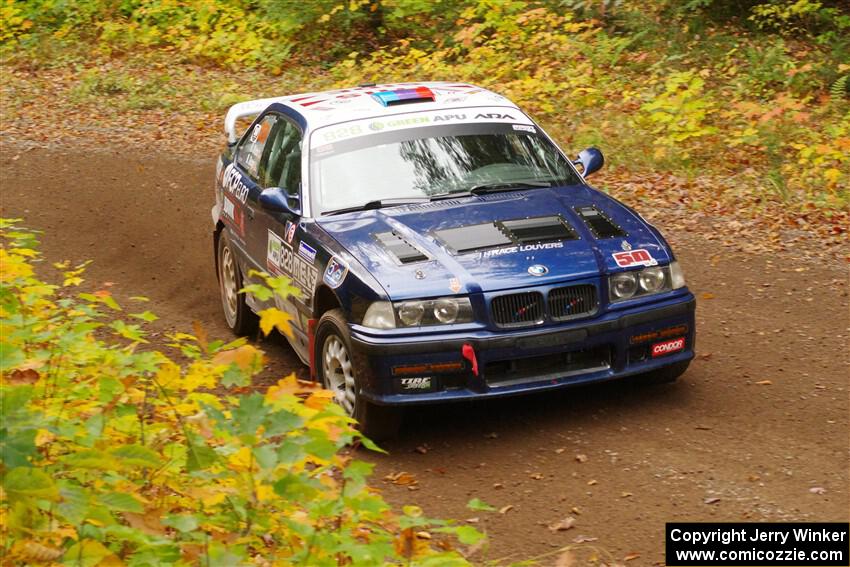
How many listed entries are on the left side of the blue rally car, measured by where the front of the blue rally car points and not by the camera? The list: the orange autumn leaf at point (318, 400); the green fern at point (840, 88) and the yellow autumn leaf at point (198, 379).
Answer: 1

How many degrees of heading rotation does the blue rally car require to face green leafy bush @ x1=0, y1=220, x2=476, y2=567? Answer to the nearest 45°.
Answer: approximately 45° to its right

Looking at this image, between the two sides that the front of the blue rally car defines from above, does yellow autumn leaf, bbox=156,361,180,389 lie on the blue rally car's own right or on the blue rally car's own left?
on the blue rally car's own right

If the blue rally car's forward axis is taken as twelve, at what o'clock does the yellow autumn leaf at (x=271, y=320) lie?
The yellow autumn leaf is roughly at 2 o'clock from the blue rally car.

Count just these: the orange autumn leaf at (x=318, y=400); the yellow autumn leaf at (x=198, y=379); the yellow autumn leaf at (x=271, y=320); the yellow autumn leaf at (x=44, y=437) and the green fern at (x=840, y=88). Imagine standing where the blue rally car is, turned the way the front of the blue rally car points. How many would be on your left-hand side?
1

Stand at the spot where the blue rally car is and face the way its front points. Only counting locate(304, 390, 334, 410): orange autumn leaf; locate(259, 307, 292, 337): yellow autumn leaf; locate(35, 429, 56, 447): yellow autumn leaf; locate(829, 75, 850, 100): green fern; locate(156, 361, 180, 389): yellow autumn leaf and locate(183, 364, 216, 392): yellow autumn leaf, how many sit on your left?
1

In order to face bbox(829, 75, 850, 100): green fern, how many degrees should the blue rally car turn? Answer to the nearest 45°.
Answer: approximately 90° to its left

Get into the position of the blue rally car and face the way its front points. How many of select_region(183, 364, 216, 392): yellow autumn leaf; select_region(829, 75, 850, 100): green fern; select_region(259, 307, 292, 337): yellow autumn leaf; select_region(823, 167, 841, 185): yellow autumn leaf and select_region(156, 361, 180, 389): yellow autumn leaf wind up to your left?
2

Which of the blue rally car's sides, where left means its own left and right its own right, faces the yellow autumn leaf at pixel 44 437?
right

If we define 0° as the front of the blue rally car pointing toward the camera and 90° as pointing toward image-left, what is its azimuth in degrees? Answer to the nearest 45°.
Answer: approximately 315°

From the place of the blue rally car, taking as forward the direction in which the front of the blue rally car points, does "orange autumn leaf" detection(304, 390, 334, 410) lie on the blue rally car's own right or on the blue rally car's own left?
on the blue rally car's own right

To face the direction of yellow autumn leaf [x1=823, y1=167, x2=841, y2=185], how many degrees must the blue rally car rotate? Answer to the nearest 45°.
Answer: approximately 90° to its left
